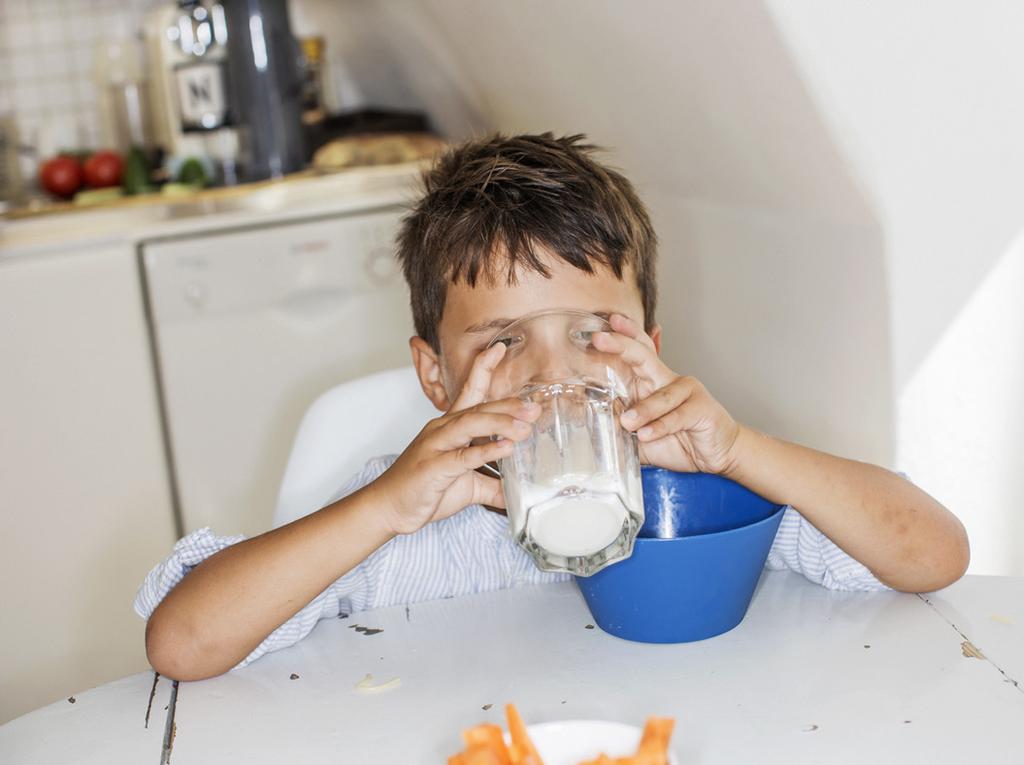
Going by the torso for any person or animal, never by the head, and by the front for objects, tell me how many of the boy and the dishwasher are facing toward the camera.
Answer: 2

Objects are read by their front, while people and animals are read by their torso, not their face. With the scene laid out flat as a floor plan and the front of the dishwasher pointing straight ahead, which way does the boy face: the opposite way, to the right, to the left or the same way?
the same way

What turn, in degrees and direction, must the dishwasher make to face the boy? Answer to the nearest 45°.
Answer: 0° — it already faces them

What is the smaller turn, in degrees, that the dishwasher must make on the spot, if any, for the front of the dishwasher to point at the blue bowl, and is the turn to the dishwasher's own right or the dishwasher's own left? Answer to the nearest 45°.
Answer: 0° — it already faces it

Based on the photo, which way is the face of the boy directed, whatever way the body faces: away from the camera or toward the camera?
toward the camera

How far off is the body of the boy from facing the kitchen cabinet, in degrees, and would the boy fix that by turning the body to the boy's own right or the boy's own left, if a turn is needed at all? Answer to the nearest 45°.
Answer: approximately 135° to the boy's own right

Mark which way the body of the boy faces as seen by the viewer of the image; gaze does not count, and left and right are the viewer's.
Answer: facing the viewer

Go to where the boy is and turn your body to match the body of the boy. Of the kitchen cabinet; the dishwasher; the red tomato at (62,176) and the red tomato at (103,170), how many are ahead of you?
0

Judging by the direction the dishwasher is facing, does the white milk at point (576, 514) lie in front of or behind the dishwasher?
in front

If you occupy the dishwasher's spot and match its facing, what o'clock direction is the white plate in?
The white plate is roughly at 12 o'clock from the dishwasher.
